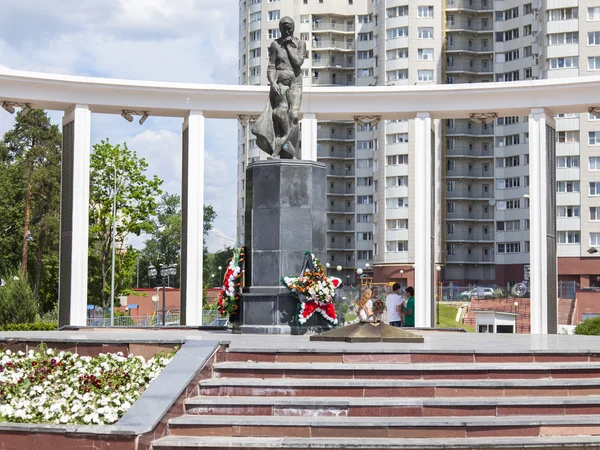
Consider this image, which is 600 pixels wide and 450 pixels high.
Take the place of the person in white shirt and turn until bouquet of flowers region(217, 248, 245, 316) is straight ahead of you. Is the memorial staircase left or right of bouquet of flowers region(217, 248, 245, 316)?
left

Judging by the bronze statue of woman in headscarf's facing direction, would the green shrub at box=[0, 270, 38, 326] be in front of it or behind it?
behind

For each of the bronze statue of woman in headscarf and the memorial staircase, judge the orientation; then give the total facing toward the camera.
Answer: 2

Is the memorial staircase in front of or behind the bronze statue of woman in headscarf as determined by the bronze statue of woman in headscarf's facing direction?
in front

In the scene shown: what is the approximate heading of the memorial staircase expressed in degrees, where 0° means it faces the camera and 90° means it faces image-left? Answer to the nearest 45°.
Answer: approximately 0°

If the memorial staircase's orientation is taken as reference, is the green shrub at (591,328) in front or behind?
behind

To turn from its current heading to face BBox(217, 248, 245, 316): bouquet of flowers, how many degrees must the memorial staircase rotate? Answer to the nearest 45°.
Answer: approximately 135° to its right

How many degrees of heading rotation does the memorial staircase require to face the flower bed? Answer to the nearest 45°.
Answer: approximately 90° to its right

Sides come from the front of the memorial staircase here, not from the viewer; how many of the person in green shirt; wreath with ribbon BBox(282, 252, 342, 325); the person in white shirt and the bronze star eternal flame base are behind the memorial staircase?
4
